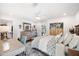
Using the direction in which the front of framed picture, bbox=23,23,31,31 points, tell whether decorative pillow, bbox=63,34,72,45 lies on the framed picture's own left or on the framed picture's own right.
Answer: on the framed picture's own left

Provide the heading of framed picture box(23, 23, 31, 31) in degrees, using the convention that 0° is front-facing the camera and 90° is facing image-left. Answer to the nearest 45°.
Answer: approximately 0°
